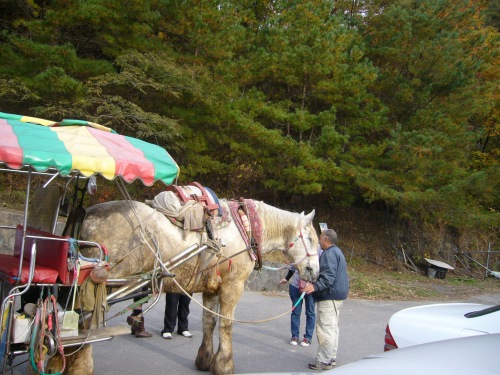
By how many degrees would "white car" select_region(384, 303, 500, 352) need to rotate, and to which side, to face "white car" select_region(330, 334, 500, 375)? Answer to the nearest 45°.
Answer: approximately 90° to its right

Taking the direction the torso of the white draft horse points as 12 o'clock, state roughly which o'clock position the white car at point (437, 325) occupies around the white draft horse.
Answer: The white car is roughly at 1 o'clock from the white draft horse.

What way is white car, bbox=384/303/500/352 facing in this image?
to the viewer's right

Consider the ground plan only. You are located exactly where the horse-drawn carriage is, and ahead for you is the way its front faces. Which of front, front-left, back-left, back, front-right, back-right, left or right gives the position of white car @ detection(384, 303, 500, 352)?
front

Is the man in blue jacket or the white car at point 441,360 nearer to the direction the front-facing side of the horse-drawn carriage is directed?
the man in blue jacket

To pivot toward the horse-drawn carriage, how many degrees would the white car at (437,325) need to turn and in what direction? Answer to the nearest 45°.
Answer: approximately 180°

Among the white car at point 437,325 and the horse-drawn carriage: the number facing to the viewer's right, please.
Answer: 2

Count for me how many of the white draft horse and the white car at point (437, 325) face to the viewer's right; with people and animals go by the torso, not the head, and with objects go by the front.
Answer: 2

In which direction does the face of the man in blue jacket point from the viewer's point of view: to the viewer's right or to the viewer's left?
to the viewer's left

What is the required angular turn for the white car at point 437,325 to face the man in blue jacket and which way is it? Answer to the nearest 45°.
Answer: approximately 135° to its left

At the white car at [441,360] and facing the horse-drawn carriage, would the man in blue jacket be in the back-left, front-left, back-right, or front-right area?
front-right

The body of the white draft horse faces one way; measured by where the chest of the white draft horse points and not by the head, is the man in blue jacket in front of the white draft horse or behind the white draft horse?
in front

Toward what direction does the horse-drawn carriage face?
to the viewer's right

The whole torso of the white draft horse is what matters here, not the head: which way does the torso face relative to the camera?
to the viewer's right

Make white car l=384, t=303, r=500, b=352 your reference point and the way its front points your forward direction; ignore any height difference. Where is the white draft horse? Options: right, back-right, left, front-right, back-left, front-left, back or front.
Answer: back
